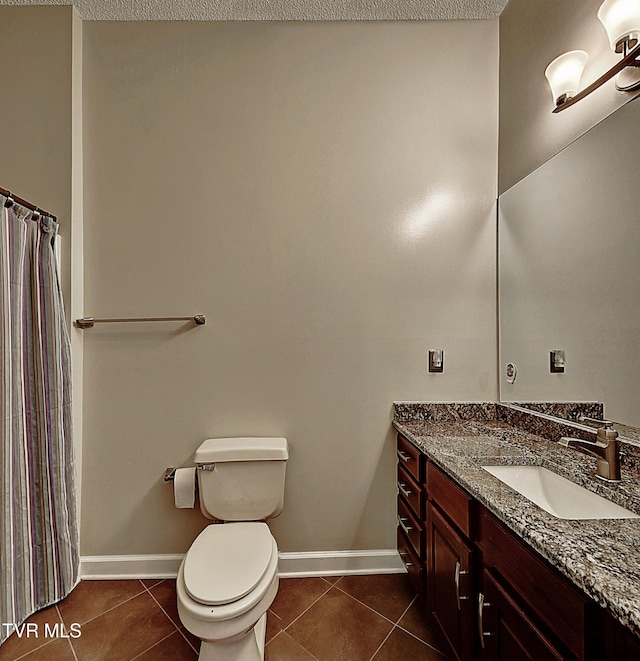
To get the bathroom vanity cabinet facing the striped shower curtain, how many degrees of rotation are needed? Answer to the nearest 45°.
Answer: approximately 45° to its right

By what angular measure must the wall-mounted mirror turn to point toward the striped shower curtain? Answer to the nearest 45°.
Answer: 0° — it already faces it

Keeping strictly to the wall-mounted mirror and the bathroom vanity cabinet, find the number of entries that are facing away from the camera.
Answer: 0

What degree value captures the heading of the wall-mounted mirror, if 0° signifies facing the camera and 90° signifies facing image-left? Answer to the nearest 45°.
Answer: approximately 45°

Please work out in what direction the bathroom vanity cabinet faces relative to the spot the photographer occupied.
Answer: facing the viewer and to the left of the viewer
